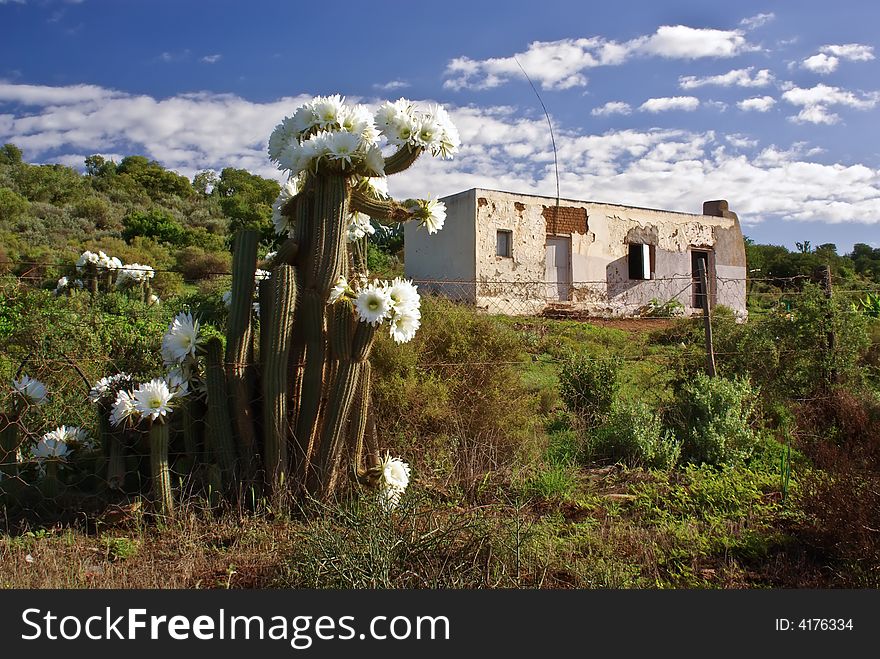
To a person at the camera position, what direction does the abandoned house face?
facing the viewer and to the right of the viewer

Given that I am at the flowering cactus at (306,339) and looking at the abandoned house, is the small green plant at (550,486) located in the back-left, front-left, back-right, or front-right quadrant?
front-right

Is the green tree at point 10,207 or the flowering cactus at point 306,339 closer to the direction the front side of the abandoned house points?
the flowering cactus

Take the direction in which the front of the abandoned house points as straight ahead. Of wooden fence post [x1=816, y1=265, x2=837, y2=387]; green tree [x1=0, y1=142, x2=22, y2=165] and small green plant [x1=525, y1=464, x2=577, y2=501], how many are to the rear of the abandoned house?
1

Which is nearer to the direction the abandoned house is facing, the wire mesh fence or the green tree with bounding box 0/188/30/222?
the wire mesh fence

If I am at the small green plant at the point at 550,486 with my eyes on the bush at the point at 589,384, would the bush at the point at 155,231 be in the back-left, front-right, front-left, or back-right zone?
front-left

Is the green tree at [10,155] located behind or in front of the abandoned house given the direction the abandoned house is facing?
behind

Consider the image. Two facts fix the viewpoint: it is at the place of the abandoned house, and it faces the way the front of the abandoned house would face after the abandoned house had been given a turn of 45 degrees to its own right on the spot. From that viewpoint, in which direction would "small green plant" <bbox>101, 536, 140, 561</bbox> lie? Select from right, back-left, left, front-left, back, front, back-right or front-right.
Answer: front

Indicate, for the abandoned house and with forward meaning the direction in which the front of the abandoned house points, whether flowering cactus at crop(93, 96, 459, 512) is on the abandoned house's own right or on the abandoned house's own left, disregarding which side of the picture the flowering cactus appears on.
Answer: on the abandoned house's own right

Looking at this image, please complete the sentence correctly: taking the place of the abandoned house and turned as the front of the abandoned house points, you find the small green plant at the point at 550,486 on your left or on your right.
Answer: on your right

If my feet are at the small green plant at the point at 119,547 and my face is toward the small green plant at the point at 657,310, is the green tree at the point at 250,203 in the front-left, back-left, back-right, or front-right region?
front-left
